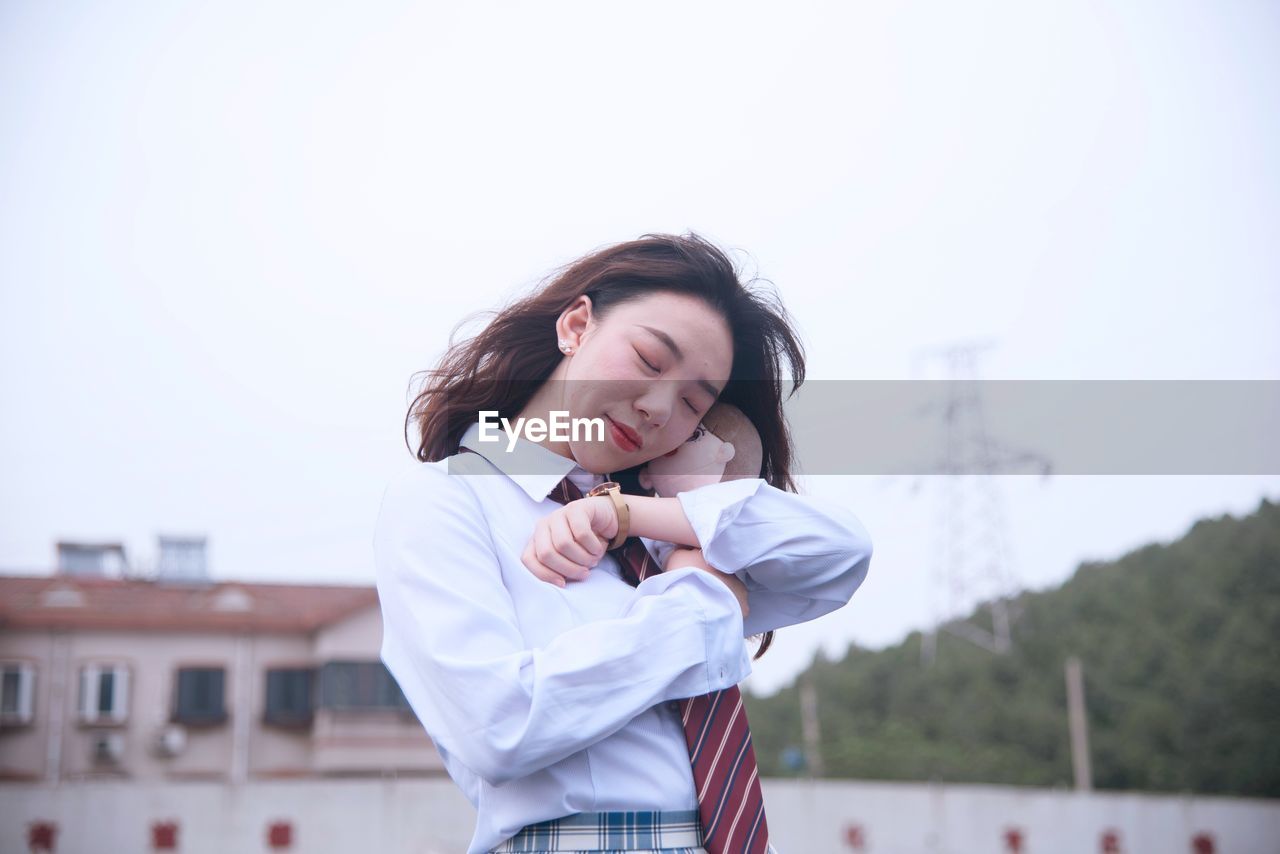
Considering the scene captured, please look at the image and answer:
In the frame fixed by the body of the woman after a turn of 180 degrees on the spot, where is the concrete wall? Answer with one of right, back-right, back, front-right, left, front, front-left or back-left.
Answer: front-right

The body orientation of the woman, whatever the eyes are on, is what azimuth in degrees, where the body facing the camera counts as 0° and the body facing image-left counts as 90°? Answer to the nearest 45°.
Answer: approximately 315°

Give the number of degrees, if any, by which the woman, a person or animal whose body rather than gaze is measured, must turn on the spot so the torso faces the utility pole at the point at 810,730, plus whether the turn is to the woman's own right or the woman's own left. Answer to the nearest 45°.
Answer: approximately 135° to the woman's own left

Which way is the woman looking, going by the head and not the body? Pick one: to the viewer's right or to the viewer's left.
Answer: to the viewer's right

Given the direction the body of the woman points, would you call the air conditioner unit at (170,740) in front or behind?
behind

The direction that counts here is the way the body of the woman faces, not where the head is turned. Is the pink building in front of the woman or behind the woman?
behind
